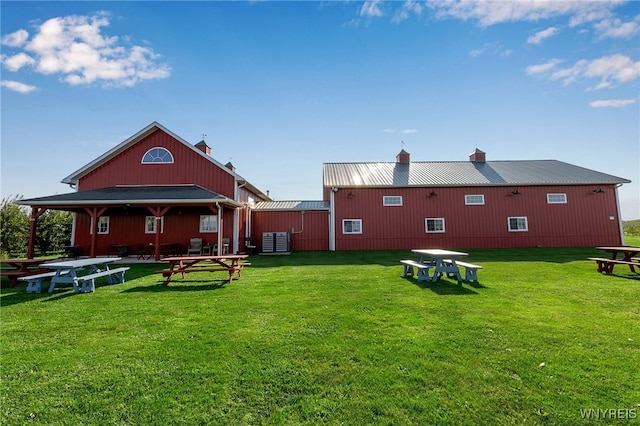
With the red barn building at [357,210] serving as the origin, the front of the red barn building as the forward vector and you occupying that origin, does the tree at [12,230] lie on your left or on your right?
on your right

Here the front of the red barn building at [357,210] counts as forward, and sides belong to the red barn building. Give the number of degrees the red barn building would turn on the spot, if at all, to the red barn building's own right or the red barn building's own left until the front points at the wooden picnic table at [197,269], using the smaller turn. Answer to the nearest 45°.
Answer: approximately 45° to the red barn building's own right

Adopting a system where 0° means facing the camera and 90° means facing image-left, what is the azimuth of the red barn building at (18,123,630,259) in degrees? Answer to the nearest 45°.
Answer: approximately 0°
